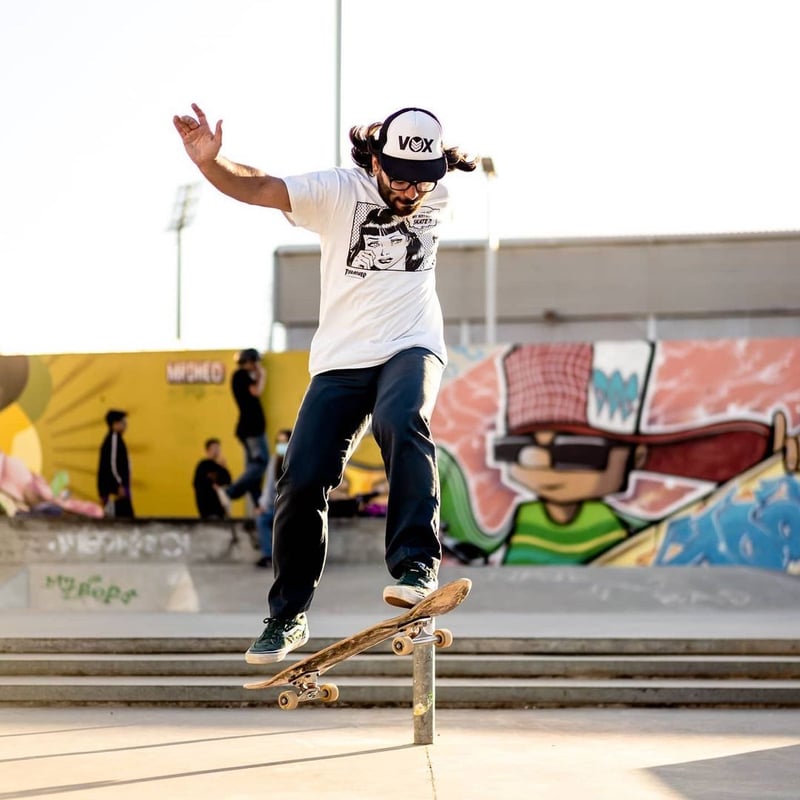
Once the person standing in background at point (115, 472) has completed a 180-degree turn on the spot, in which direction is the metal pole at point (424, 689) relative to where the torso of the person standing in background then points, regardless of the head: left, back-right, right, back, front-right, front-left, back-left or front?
left

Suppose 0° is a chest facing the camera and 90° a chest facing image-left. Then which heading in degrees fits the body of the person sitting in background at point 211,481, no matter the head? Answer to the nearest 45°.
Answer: approximately 315°

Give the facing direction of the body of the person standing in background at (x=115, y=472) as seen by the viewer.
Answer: to the viewer's right
